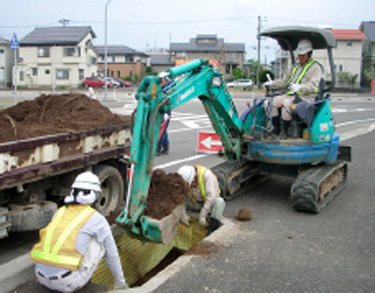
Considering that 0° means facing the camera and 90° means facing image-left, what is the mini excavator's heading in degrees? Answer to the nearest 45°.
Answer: approximately 45°

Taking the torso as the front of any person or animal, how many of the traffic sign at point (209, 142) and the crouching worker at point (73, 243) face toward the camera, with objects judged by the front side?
1

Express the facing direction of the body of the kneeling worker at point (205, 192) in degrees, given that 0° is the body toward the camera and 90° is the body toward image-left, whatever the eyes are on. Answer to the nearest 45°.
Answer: approximately 45°

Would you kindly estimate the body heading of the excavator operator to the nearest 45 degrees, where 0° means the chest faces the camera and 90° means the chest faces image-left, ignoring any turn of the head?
approximately 45°

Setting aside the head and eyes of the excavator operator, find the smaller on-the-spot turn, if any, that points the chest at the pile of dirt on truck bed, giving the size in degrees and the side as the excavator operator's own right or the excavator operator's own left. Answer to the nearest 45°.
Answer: approximately 45° to the excavator operator's own right

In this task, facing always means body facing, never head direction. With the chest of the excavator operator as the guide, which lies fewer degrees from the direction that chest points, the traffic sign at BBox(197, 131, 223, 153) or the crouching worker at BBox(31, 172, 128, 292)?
the crouching worker

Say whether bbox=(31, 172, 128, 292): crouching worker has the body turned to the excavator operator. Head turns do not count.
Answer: yes

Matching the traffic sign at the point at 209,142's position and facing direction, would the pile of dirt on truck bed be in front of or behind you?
in front
